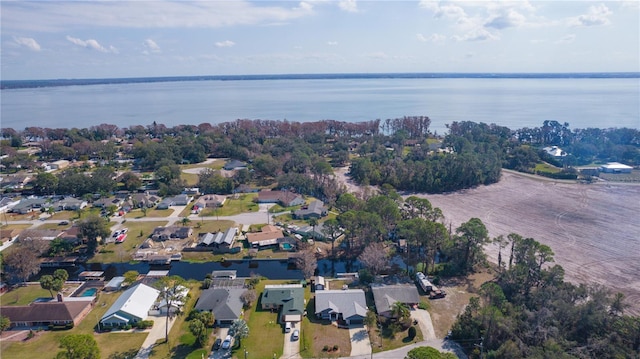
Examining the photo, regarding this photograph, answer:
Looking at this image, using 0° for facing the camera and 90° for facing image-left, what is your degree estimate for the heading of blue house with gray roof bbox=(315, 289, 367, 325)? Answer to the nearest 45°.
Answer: approximately 0°

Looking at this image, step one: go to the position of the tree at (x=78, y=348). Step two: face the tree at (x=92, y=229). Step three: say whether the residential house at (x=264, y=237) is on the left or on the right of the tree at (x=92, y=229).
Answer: right

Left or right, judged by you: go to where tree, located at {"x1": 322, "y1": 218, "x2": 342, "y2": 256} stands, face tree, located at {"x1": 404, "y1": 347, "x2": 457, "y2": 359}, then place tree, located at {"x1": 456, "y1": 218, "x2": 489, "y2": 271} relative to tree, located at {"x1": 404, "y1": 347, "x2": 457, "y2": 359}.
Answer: left

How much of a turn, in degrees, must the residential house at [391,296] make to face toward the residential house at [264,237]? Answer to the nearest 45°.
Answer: approximately 135° to its right

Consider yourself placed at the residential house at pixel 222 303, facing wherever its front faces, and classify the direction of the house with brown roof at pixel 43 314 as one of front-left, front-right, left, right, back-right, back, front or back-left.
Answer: right

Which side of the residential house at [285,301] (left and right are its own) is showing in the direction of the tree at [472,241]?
left

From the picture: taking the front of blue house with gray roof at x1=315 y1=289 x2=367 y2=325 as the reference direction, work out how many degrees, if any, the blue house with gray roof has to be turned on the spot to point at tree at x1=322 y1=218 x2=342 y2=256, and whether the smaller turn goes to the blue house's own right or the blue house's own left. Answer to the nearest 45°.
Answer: approximately 180°

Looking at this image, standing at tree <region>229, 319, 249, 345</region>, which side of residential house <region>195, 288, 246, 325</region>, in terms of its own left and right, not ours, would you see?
front
